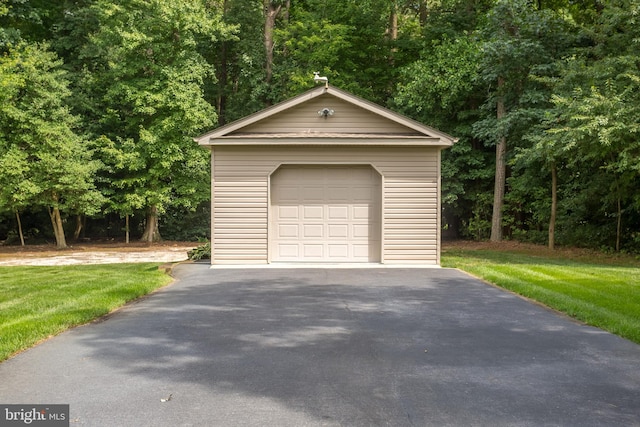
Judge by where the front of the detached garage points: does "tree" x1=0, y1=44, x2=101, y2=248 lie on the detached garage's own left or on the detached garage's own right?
on the detached garage's own right

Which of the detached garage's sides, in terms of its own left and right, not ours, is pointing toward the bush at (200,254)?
right

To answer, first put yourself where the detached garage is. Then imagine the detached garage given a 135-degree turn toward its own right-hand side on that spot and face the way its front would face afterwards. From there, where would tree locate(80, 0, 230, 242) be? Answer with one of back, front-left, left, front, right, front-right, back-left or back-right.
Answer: front

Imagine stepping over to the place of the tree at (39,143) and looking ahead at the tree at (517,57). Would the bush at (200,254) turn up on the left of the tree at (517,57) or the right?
right

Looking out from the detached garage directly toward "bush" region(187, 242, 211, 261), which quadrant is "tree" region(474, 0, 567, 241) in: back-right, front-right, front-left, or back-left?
back-right

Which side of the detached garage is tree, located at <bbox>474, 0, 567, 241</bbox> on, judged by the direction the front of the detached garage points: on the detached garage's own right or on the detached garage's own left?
on the detached garage's own left

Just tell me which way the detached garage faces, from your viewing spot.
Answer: facing the viewer

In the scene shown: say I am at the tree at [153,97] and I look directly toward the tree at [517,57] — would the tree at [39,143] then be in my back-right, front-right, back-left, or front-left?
back-right
